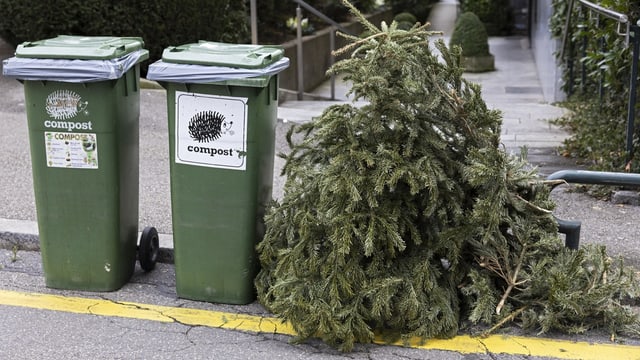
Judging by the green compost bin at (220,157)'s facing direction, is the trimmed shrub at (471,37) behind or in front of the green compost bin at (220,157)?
behind

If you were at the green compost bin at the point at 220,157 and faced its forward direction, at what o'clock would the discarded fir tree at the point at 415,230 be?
The discarded fir tree is roughly at 10 o'clock from the green compost bin.

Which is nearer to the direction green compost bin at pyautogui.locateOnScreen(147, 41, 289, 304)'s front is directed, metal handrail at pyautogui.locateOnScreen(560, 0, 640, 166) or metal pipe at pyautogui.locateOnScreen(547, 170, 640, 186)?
the metal pipe

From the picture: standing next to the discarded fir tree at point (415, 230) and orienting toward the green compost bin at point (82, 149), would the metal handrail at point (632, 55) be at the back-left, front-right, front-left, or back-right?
back-right

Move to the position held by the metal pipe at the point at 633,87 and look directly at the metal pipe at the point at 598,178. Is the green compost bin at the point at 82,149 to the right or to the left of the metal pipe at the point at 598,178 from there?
right

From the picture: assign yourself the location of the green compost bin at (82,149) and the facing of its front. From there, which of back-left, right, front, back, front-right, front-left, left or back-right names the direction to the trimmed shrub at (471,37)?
back-left

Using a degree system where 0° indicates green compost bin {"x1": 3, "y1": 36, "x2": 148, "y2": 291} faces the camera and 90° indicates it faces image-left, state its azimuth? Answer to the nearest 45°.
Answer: approximately 0°

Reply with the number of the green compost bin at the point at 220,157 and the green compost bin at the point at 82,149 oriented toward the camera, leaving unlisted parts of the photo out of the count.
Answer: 2

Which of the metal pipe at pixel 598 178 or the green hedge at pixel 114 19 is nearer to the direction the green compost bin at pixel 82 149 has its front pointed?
the metal pipe

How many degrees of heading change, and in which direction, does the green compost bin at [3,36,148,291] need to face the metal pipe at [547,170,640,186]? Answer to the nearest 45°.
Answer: approximately 90° to its left
